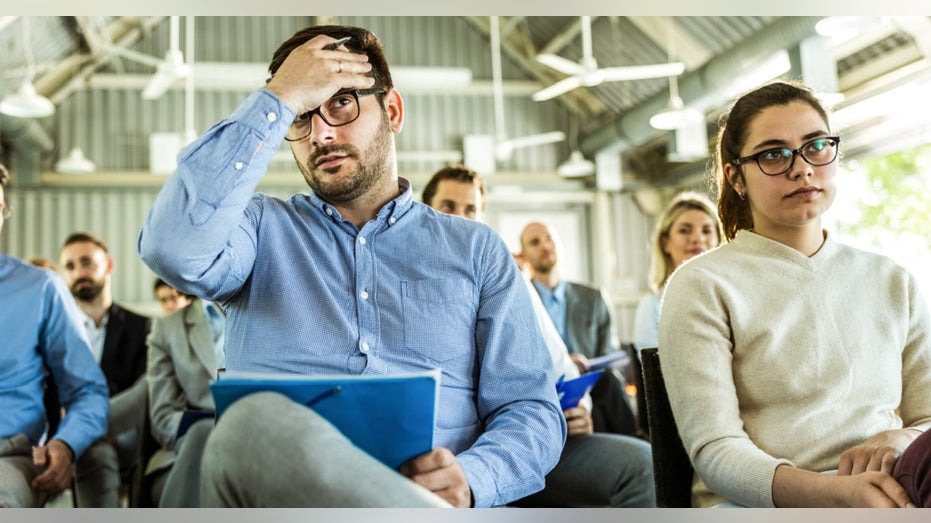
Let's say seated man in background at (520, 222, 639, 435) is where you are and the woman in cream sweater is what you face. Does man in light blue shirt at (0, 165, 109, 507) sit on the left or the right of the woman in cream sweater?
right

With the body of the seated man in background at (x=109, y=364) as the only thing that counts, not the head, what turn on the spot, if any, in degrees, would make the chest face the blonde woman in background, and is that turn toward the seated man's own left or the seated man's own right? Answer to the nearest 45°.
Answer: approximately 90° to the seated man's own left

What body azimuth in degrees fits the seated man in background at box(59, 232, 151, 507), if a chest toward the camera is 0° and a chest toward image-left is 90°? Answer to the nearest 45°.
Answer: approximately 45°

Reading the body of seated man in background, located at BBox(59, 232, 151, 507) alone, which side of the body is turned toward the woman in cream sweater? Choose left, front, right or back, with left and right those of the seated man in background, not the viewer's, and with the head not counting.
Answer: front

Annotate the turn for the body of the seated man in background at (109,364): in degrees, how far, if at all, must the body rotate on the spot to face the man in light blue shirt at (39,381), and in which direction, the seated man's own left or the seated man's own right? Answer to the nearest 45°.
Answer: approximately 45° to the seated man's own left

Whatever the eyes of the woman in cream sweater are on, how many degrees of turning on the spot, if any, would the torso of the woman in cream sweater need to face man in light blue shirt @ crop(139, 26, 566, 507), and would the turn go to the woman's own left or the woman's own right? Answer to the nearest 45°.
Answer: approximately 90° to the woman's own right

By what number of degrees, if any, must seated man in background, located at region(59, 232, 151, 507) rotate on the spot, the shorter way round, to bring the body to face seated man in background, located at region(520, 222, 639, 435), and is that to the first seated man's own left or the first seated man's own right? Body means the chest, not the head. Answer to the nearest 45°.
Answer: approximately 90° to the first seated man's own left

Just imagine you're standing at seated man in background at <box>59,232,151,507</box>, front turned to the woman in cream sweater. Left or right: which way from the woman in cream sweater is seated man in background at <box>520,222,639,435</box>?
left
